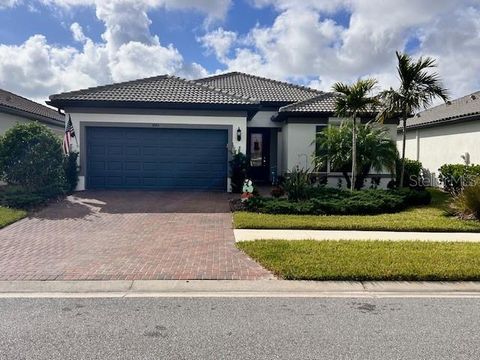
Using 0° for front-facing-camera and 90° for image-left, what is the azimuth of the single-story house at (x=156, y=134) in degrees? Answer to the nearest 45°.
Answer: approximately 0°

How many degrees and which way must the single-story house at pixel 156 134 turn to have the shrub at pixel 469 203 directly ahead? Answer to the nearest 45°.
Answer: approximately 45° to its left

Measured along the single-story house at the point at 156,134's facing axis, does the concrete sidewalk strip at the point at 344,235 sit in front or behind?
in front

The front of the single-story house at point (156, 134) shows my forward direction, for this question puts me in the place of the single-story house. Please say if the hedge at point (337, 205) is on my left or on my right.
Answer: on my left

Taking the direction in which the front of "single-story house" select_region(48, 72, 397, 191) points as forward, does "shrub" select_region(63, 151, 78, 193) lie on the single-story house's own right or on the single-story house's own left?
on the single-story house's own right

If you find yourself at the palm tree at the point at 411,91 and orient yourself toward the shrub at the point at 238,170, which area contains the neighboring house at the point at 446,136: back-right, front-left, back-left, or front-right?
back-right

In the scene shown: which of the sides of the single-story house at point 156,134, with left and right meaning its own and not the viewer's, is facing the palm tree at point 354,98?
left

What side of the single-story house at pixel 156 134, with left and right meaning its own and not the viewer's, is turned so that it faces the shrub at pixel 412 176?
left

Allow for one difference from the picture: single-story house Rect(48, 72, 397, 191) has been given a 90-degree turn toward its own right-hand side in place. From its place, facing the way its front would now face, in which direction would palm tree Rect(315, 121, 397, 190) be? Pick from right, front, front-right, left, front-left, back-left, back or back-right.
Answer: back

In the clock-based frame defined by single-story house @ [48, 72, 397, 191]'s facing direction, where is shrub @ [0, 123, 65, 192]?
The shrub is roughly at 2 o'clock from the single-story house.
